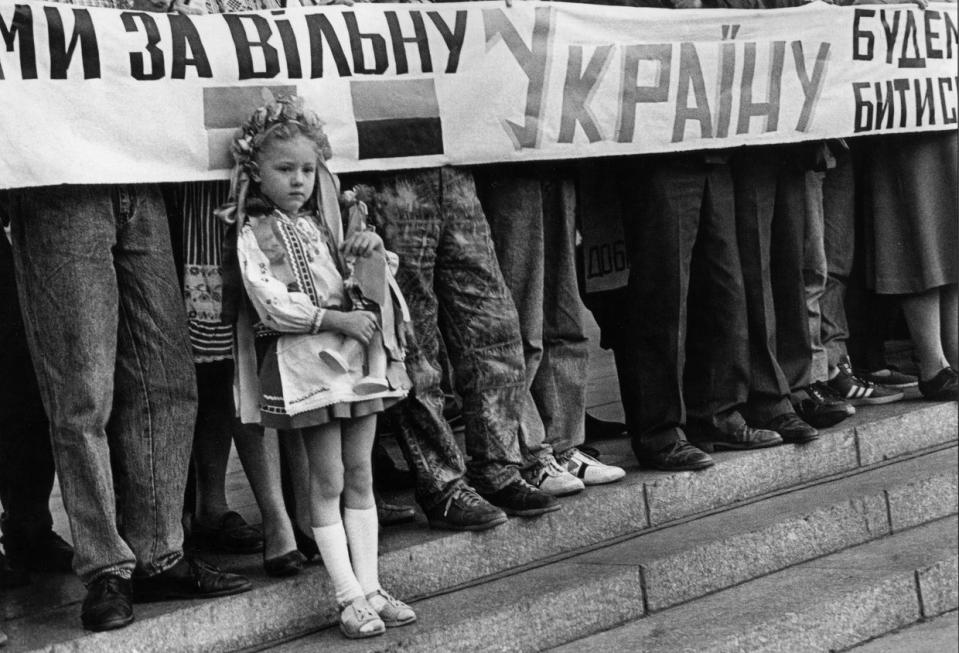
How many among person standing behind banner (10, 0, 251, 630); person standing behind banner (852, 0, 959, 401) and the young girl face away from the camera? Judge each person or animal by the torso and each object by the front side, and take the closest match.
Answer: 0

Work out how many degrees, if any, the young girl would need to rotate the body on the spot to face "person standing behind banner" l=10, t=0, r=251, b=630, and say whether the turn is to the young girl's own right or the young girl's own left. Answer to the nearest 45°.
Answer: approximately 135° to the young girl's own right

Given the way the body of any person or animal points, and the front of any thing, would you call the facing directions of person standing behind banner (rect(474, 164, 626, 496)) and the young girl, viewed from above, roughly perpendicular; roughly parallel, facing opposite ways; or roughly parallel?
roughly parallel

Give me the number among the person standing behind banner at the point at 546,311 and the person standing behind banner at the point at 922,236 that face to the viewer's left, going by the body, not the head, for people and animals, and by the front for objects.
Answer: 0

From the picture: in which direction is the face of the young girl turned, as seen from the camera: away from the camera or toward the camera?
toward the camera

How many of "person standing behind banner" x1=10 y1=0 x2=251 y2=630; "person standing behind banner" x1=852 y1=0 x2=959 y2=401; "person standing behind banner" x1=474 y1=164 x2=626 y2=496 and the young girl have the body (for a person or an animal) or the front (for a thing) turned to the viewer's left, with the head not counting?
0

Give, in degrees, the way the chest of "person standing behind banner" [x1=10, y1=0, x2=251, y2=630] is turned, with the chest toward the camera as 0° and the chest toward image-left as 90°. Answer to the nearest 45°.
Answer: approximately 315°

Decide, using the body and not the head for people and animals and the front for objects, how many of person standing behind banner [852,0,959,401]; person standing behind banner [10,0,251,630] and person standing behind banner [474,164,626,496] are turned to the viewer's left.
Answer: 0

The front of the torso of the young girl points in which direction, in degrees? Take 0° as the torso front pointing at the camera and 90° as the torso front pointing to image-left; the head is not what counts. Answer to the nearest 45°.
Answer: approximately 315°

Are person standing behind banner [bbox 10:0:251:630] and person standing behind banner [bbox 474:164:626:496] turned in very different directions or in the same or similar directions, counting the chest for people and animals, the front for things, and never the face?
same or similar directions

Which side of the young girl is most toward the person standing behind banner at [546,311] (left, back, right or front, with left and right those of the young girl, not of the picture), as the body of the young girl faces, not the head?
left

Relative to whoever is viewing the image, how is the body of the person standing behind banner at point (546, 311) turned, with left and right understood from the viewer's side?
facing the viewer and to the right of the viewer

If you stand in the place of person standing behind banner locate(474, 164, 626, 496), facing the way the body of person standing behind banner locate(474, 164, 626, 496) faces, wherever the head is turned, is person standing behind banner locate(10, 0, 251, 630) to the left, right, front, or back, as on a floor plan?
right
